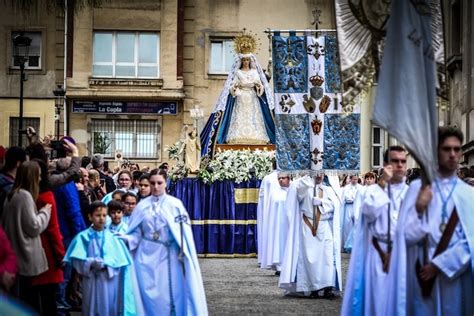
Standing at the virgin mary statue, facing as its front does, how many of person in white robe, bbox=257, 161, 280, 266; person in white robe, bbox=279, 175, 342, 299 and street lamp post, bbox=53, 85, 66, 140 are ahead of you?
2

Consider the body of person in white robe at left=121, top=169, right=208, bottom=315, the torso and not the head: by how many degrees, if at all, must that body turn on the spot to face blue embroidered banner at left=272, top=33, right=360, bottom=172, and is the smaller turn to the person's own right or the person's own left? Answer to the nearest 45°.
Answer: approximately 135° to the person's own left

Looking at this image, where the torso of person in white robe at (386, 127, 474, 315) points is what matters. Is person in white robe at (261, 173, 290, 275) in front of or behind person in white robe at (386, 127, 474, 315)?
behind

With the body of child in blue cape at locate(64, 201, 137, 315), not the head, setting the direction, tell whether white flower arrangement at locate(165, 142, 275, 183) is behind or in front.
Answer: behind

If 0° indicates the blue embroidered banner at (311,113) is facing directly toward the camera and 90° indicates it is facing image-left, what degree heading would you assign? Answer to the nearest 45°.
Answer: approximately 0°

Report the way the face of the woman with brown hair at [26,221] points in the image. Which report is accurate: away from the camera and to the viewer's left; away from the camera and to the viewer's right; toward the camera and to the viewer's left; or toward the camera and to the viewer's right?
away from the camera and to the viewer's right

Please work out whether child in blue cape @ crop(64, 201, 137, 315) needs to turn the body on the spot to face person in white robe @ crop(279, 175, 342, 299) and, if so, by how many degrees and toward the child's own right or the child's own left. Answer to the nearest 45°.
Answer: approximately 135° to the child's own left

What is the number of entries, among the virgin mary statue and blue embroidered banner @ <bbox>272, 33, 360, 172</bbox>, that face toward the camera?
2
